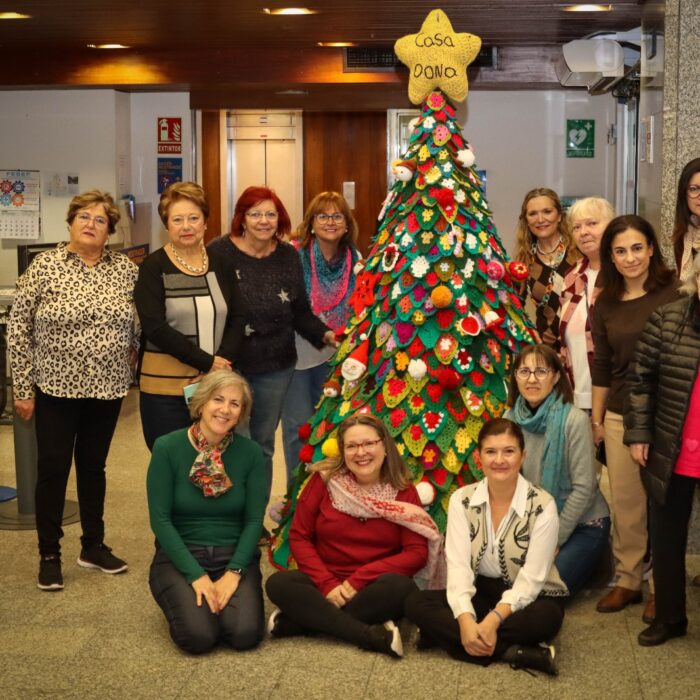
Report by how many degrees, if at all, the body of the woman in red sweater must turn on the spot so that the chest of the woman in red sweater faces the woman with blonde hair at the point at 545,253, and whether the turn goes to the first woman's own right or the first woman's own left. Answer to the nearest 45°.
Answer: approximately 135° to the first woman's own left

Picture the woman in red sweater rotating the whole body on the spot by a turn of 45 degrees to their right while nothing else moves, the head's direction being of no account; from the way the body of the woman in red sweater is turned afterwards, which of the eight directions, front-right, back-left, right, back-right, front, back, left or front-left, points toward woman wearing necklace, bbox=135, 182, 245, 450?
right

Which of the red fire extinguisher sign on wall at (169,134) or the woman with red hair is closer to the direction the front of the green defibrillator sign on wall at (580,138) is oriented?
the woman with red hair

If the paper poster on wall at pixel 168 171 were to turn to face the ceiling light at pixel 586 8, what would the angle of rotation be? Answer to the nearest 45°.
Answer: approximately 45° to its left
